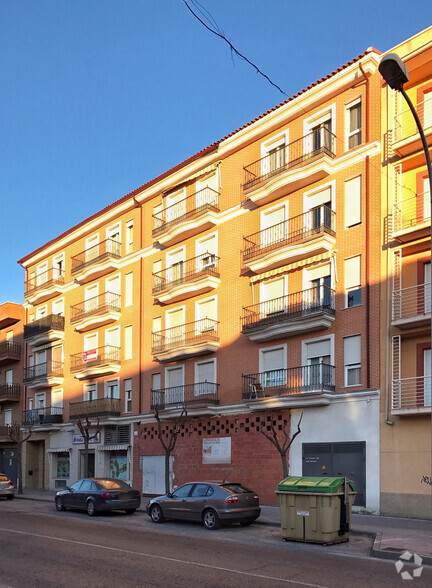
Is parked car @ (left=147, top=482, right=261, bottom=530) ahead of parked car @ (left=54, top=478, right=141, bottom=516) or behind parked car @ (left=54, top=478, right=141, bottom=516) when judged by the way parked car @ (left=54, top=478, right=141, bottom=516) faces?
behind

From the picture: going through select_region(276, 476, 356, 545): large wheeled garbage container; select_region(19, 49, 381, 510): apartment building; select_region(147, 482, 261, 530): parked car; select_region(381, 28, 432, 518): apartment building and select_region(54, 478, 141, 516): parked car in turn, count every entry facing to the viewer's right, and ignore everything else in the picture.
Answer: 0

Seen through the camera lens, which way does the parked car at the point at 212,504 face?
facing away from the viewer and to the left of the viewer

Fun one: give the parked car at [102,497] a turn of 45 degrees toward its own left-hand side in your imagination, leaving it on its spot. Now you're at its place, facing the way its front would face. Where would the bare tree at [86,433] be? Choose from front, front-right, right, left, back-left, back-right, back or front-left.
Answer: right

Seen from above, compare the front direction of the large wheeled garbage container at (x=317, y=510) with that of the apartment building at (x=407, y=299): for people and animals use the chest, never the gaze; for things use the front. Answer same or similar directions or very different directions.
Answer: same or similar directions

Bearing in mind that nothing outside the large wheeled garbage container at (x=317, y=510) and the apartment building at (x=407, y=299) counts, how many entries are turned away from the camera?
0

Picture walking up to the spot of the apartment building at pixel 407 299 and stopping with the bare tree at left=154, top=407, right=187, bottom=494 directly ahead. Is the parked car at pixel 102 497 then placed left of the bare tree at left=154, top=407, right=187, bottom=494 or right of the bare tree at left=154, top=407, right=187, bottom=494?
left

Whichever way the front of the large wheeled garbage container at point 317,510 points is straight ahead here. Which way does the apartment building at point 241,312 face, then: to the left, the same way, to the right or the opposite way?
the same way

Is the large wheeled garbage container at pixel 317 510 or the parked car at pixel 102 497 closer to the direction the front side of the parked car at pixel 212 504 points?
the parked car

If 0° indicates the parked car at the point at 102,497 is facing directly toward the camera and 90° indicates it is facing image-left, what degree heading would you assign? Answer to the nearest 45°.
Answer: approximately 135°

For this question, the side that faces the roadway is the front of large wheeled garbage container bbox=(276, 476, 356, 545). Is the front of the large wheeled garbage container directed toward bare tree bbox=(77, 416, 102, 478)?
no

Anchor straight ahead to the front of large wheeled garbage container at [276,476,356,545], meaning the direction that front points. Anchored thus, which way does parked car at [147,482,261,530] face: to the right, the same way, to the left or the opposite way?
to the right

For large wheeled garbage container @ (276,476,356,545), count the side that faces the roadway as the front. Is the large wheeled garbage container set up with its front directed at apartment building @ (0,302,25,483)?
no

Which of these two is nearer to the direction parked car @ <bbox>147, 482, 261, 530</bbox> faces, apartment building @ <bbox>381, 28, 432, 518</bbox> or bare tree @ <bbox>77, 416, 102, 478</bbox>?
the bare tree

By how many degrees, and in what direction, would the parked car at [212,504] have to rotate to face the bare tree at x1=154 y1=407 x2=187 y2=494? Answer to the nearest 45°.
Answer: approximately 45° to its right

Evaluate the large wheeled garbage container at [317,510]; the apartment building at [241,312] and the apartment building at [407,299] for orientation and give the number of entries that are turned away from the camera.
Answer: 0
